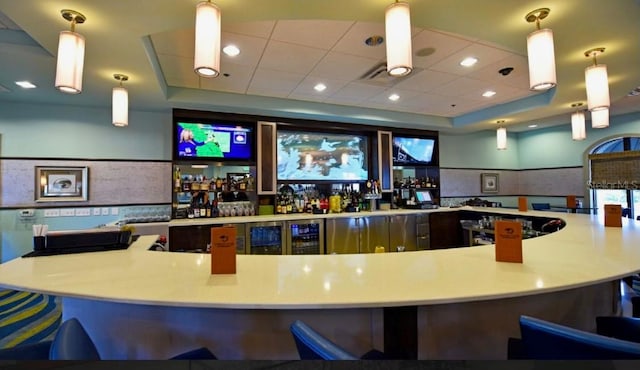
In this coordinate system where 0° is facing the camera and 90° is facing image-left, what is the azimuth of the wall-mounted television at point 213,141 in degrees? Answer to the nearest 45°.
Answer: approximately 0°

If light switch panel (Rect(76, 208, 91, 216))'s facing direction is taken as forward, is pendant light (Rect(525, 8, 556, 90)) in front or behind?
in front

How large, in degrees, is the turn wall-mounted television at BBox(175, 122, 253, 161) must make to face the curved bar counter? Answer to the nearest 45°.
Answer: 0° — it already faces it

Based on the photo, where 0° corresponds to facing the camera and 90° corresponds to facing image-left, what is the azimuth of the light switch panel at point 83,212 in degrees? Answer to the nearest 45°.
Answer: approximately 0°

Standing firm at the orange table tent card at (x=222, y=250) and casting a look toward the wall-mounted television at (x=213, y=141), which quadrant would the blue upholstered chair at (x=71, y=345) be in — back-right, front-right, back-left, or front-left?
back-left

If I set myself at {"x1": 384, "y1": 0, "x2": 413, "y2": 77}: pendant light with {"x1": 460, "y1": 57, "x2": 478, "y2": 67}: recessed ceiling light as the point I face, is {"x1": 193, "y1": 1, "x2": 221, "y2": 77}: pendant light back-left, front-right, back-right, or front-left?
back-left

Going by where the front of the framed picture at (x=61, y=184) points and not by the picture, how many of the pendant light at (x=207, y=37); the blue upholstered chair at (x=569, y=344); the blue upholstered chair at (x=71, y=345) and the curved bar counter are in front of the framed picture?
4

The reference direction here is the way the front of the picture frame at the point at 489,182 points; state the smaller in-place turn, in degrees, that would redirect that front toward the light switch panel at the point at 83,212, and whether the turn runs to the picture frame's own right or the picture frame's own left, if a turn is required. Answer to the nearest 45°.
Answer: approximately 45° to the picture frame's own right
